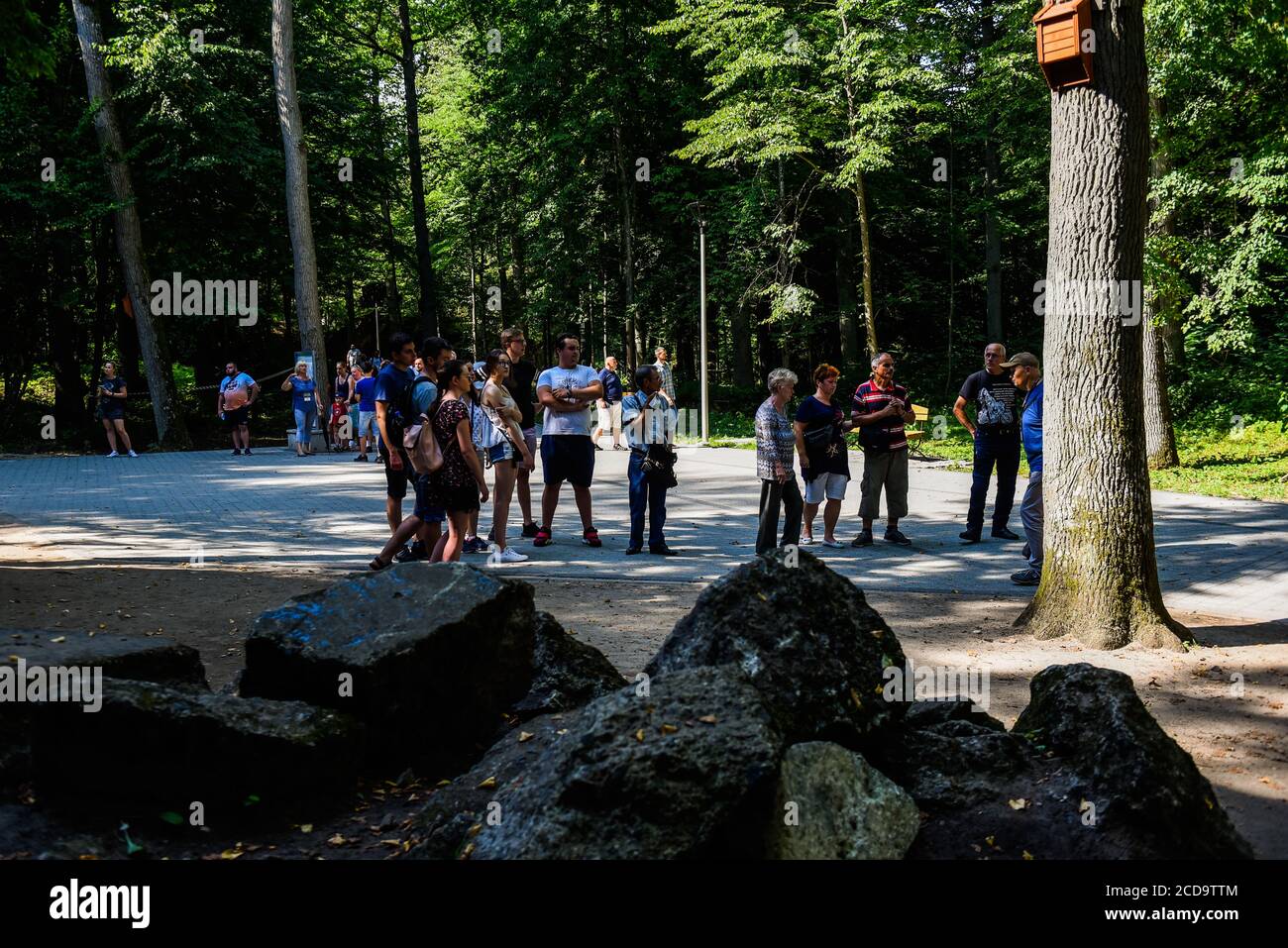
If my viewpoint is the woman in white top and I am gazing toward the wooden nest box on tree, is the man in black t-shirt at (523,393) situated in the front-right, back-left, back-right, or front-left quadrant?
back-left

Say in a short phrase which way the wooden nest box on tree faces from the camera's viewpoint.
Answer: facing the viewer and to the left of the viewer

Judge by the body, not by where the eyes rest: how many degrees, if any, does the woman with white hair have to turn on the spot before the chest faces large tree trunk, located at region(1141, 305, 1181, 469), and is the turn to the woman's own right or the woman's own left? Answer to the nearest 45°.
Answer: approximately 45° to the woman's own left

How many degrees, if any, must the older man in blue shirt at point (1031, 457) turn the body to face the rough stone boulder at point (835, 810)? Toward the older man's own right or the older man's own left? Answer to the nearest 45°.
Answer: approximately 90° to the older man's own left

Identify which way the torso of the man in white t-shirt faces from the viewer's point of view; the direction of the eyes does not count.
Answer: toward the camera

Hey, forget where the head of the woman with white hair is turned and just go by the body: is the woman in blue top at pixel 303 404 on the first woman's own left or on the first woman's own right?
on the first woman's own left

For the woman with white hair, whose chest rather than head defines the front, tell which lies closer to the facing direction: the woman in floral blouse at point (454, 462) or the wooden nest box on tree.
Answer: the wooden nest box on tree

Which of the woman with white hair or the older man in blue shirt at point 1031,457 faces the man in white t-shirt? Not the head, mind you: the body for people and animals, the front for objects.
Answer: the older man in blue shirt

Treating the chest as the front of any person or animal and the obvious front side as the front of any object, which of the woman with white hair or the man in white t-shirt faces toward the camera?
the man in white t-shirt

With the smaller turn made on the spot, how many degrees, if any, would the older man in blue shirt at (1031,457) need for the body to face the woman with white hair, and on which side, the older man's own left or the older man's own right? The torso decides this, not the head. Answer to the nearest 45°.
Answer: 0° — they already face them

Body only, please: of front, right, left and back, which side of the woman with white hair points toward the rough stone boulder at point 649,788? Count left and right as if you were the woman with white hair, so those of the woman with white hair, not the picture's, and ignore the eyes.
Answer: right

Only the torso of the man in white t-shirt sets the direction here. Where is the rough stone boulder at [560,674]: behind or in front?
in front

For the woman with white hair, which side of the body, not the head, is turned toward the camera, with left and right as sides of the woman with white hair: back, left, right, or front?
right

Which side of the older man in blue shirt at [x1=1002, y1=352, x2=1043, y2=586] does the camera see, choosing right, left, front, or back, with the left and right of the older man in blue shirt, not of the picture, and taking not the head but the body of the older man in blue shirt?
left

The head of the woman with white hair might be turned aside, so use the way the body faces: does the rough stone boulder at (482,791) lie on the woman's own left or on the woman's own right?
on the woman's own right

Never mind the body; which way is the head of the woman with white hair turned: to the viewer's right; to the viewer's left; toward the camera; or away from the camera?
to the viewer's right

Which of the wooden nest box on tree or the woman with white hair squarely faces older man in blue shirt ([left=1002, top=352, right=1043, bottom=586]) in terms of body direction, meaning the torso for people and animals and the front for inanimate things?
the woman with white hair
